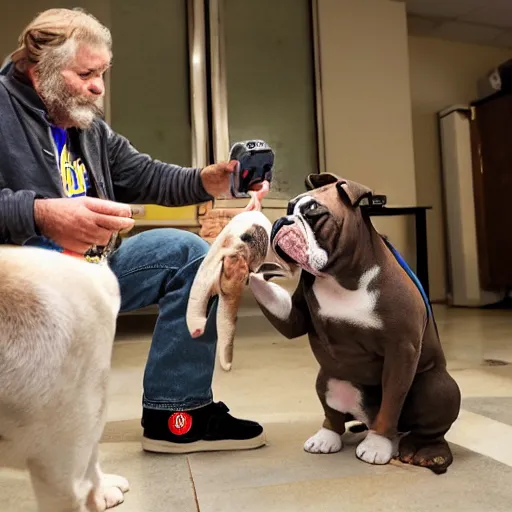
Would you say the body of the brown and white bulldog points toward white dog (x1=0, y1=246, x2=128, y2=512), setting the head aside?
yes

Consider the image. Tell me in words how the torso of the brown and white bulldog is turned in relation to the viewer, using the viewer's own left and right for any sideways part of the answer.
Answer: facing the viewer and to the left of the viewer

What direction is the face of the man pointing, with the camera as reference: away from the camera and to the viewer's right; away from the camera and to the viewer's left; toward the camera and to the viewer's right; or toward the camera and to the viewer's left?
toward the camera and to the viewer's right

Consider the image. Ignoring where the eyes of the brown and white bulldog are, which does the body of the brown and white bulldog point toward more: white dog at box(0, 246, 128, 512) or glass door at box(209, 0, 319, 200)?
the white dog

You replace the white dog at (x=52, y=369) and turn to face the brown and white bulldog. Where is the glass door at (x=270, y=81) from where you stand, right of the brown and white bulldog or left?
left

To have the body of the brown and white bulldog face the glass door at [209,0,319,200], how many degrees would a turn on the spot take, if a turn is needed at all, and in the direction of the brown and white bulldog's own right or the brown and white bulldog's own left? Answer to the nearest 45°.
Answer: approximately 135° to the brown and white bulldog's own right
